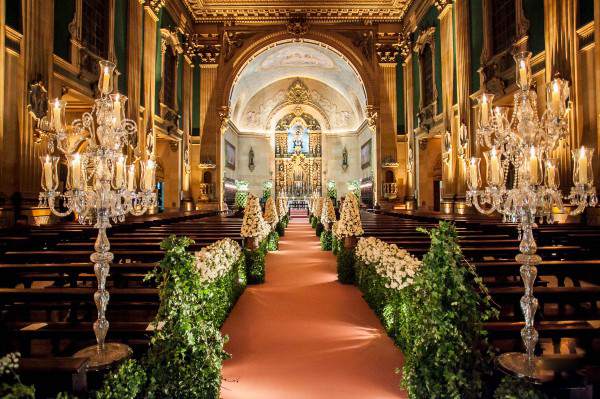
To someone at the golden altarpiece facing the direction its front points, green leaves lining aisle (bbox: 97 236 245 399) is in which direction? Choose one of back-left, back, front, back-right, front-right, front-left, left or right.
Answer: front

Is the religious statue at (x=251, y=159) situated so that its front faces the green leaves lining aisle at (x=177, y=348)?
yes

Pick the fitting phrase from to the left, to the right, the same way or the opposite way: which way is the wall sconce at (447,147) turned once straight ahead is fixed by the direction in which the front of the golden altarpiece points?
to the right

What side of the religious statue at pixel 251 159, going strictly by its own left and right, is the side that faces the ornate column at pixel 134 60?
front

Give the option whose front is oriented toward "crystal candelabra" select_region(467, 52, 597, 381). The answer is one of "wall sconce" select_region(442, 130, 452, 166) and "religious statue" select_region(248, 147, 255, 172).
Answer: the religious statue

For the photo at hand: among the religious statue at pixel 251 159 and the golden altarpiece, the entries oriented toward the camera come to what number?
2

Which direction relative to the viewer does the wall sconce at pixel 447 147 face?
to the viewer's left

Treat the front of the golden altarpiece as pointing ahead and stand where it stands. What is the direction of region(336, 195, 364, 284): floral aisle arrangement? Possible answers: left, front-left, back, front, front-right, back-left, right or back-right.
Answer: front

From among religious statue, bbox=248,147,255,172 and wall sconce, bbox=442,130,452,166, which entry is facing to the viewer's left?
the wall sconce

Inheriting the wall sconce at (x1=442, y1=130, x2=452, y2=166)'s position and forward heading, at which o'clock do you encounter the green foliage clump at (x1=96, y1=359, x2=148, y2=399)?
The green foliage clump is roughly at 9 o'clock from the wall sconce.

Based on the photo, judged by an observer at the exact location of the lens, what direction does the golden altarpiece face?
facing the viewer

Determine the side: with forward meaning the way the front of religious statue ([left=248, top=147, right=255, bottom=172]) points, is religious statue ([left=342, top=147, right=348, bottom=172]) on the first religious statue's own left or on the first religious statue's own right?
on the first religious statue's own left

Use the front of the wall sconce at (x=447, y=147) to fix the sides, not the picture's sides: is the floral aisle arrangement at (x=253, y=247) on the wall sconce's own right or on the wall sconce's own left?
on the wall sconce's own left
